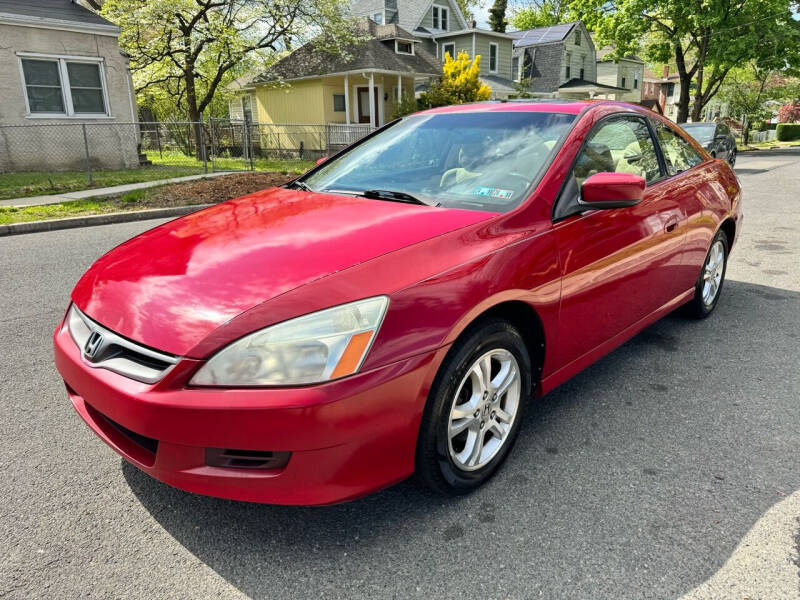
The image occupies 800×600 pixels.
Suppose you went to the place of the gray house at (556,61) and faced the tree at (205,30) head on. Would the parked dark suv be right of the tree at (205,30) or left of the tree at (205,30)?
left

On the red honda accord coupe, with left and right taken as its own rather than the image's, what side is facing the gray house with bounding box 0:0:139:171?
right

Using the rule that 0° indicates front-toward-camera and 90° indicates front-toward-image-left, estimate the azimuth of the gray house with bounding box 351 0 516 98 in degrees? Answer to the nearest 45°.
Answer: approximately 315°

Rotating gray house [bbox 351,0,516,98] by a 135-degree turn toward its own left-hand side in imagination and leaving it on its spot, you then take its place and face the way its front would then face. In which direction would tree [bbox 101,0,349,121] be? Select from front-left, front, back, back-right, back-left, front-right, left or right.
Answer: back-left

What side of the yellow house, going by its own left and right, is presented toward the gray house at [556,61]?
left

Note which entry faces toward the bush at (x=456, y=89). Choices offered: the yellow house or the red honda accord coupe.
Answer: the yellow house

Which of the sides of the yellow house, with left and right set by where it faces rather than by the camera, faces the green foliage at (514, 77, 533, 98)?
left

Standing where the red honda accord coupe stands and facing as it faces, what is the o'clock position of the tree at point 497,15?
The tree is roughly at 5 o'clock from the red honda accord coupe.

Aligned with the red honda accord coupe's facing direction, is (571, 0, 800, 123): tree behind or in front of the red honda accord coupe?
behind

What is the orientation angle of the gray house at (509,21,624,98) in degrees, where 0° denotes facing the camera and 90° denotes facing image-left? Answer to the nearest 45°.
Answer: approximately 315°
